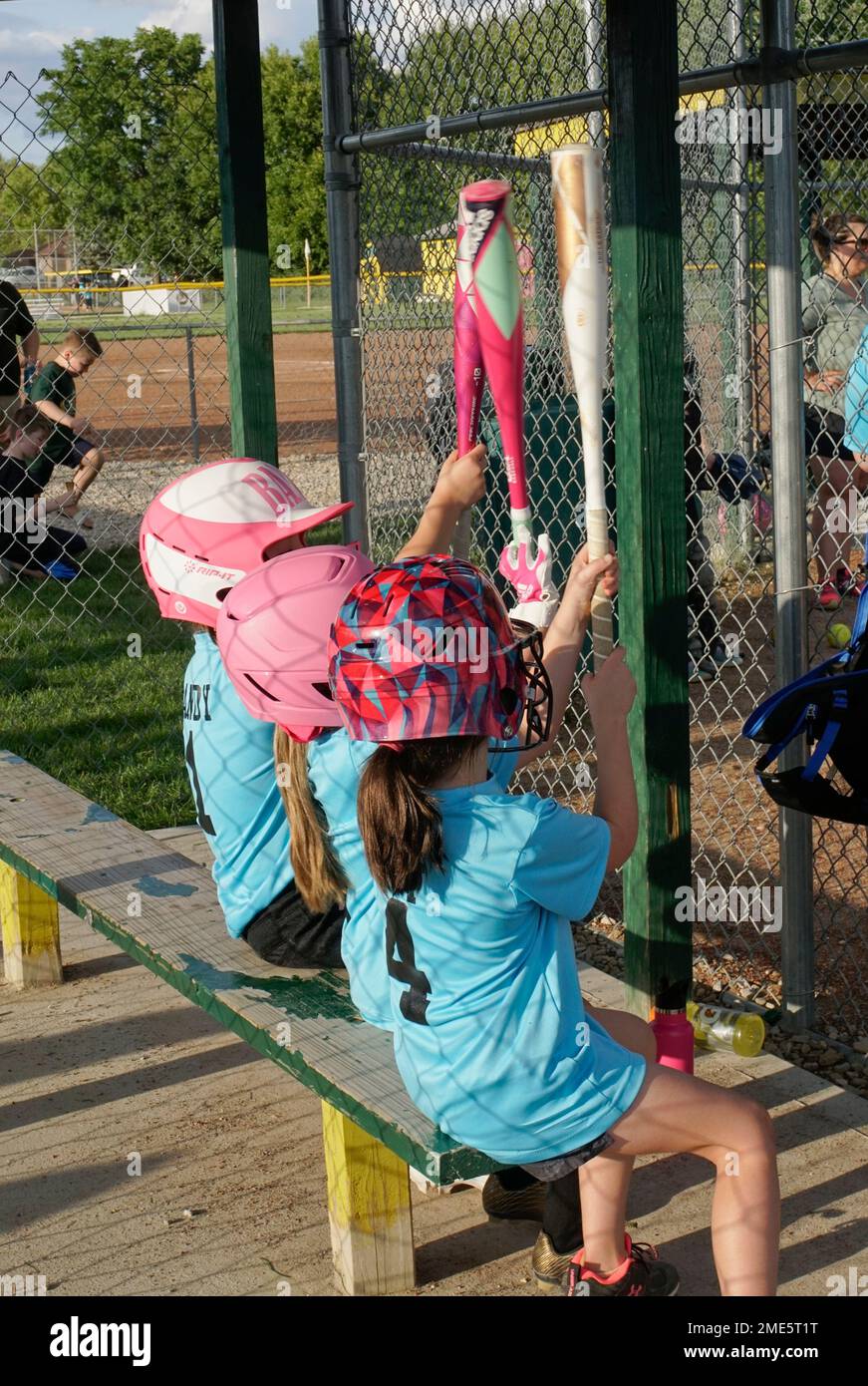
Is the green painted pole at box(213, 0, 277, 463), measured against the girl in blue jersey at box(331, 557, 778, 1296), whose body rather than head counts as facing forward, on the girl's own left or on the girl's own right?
on the girl's own left

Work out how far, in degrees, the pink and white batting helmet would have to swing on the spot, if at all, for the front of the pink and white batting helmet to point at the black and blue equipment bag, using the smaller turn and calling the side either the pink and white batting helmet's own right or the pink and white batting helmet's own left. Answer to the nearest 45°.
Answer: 0° — it already faces it

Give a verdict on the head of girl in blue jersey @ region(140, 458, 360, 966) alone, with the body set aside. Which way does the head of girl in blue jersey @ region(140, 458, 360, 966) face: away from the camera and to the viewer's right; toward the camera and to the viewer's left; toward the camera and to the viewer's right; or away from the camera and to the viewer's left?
away from the camera and to the viewer's right

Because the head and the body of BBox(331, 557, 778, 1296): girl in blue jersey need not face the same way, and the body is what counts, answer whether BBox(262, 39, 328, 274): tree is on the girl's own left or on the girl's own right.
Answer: on the girl's own left

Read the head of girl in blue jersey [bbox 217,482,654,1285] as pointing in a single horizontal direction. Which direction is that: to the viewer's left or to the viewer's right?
to the viewer's right

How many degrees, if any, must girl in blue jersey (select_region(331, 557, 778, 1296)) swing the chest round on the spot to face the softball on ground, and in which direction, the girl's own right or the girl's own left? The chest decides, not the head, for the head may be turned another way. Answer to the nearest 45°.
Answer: approximately 45° to the girl's own left

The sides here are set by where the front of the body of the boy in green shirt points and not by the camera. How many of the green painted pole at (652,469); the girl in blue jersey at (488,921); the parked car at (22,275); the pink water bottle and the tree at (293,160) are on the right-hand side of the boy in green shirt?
3

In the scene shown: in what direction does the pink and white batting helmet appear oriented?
to the viewer's right

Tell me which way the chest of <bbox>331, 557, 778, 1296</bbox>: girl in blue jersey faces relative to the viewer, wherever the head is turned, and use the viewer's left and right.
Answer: facing away from the viewer and to the right of the viewer

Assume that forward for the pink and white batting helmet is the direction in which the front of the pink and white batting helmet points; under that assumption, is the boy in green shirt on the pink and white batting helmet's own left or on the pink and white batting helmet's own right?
on the pink and white batting helmet's own left

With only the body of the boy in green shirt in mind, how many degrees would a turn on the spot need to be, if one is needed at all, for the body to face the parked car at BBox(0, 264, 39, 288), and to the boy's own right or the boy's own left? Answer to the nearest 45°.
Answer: approximately 90° to the boy's own left

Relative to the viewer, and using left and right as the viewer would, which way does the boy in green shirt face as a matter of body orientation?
facing to the right of the viewer
